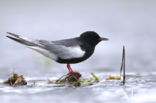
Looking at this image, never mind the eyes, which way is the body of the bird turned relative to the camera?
to the viewer's right
